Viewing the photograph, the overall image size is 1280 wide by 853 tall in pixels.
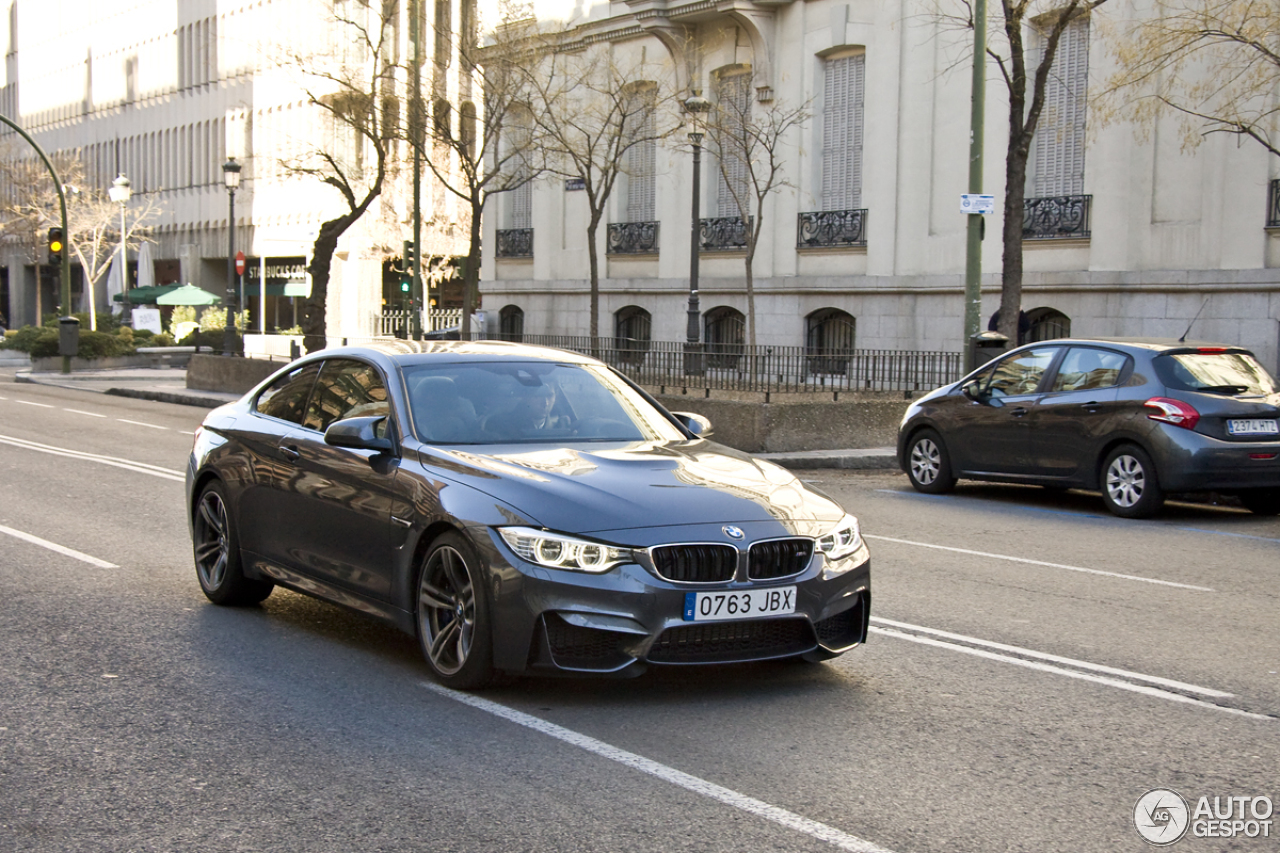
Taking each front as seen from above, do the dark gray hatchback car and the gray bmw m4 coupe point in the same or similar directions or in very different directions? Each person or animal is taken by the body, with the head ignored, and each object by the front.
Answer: very different directions

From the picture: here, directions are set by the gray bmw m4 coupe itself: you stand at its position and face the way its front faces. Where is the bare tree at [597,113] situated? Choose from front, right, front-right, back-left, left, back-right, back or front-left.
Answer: back-left

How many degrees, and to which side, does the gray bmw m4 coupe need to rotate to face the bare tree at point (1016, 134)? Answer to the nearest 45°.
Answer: approximately 90° to its left

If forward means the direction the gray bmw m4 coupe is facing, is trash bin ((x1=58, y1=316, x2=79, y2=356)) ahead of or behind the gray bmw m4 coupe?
behind

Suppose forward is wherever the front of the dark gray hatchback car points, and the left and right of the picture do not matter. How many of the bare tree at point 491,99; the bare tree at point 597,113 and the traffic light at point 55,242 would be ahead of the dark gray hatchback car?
3

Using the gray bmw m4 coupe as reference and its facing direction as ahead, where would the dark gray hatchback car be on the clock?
The dark gray hatchback car is roughly at 9 o'clock from the gray bmw m4 coupe.

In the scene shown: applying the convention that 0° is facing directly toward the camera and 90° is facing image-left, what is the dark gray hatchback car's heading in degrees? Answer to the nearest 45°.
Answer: approximately 135°

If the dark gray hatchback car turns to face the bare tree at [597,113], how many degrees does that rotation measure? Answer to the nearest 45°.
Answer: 0° — it already faces it

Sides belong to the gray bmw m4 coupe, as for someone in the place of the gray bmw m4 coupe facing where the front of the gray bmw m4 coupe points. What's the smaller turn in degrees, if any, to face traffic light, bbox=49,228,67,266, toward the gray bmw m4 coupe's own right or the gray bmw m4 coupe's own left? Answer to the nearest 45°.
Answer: approximately 135° to the gray bmw m4 coupe's own left

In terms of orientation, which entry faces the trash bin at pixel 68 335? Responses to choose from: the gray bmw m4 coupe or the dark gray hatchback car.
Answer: the dark gray hatchback car

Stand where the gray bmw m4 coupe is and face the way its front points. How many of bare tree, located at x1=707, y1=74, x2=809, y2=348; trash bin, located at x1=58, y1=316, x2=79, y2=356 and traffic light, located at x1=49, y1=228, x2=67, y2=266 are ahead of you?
0

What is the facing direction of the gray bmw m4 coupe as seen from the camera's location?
facing the viewer and to the right of the viewer

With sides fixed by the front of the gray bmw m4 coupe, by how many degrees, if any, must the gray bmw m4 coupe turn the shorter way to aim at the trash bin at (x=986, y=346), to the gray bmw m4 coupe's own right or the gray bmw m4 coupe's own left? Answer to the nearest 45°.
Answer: approximately 90° to the gray bmw m4 coupe's own left

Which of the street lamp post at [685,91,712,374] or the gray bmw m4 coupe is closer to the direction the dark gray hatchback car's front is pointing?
the street lamp post

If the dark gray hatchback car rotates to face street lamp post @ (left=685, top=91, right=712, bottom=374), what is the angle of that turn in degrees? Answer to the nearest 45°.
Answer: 0° — it already faces it

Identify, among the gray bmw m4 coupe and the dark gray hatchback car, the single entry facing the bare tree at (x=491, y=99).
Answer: the dark gray hatchback car

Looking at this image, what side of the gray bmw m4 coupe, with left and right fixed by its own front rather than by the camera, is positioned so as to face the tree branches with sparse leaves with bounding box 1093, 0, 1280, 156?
left

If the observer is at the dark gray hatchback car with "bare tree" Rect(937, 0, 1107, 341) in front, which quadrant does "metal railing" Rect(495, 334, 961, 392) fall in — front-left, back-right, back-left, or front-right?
front-left
